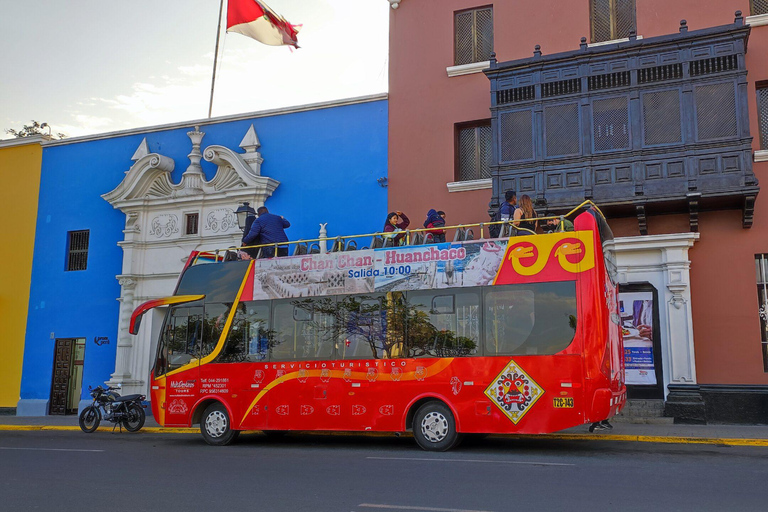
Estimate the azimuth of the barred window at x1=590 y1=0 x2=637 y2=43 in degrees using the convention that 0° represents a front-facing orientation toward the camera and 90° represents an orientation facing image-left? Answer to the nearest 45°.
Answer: approximately 0°

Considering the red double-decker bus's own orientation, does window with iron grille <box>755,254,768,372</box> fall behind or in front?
behind

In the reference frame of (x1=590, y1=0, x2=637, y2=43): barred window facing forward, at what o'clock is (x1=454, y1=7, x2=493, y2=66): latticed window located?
(x1=454, y1=7, x2=493, y2=66): latticed window is roughly at 3 o'clock from (x1=590, y1=0, x2=637, y2=43): barred window.

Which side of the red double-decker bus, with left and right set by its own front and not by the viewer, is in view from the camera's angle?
left

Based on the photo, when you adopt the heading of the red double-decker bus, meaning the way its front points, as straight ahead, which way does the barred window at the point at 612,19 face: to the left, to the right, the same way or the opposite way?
to the left

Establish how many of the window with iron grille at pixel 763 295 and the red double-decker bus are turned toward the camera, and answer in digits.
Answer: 1

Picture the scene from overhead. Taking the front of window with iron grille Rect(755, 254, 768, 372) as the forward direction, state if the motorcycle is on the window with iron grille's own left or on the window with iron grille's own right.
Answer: on the window with iron grille's own right
